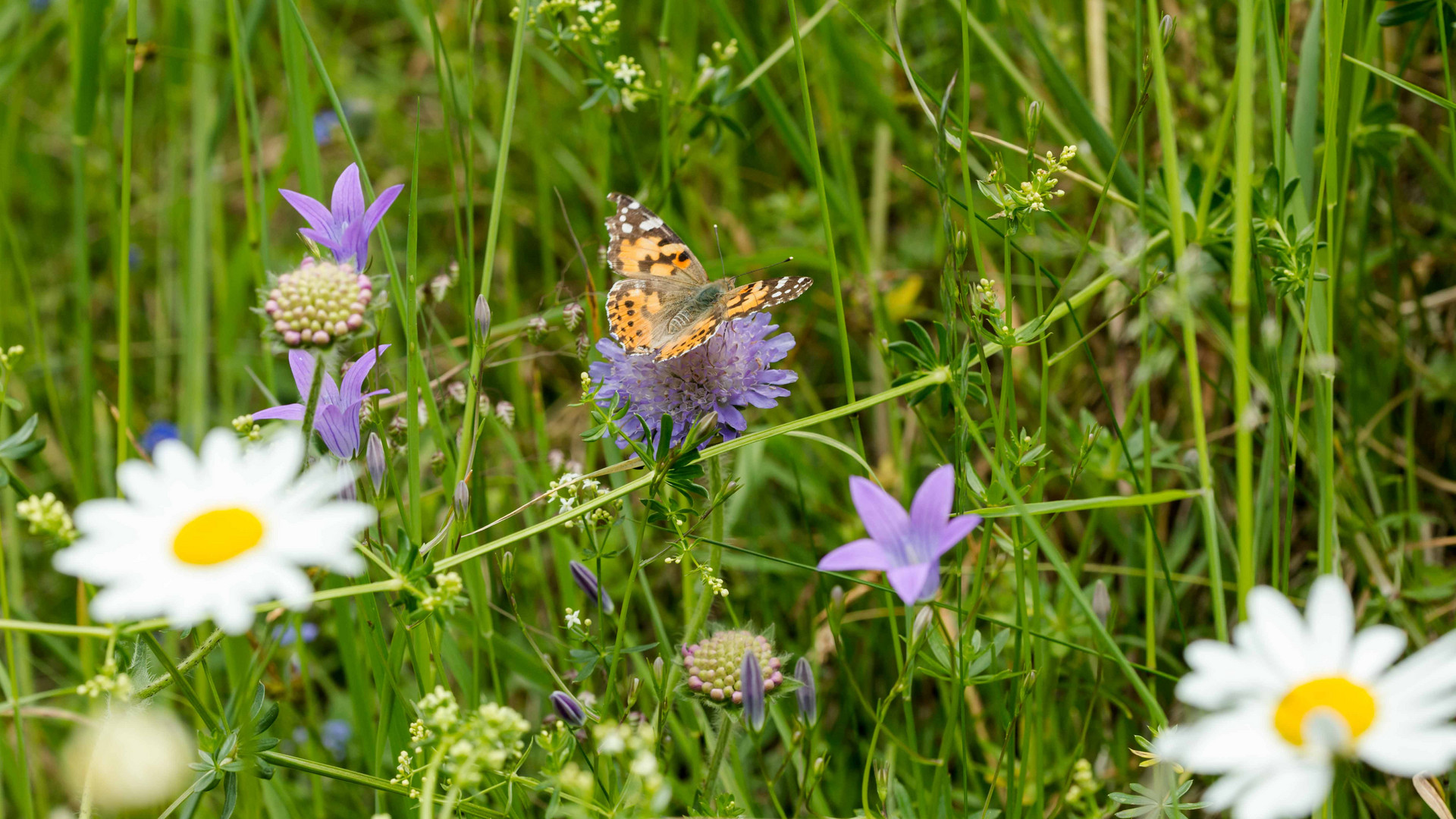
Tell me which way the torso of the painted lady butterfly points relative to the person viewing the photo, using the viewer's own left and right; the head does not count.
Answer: facing away from the viewer and to the right of the viewer

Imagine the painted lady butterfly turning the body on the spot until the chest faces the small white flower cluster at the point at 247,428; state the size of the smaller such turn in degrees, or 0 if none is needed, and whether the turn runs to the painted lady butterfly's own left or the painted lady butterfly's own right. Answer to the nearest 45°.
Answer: approximately 180°

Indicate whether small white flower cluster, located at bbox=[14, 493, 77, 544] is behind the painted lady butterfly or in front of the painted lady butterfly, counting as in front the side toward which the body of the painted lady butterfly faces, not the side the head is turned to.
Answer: behind

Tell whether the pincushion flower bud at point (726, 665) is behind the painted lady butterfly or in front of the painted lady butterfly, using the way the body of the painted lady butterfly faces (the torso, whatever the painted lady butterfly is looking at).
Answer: behind
